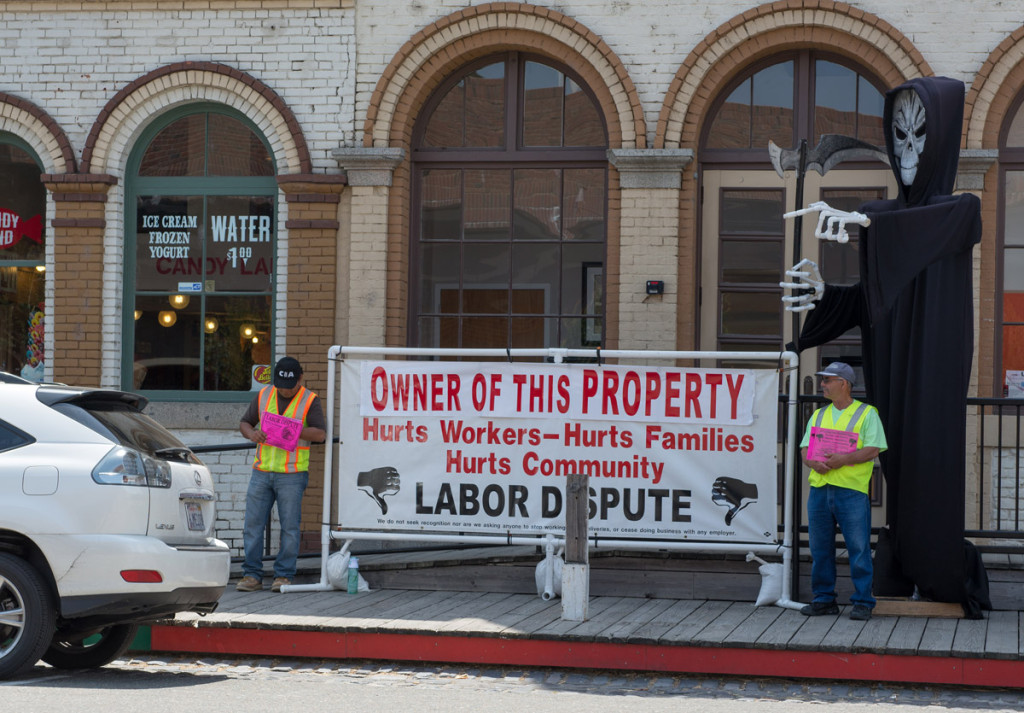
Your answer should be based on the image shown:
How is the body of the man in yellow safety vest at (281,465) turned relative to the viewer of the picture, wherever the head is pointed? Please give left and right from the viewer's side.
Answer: facing the viewer

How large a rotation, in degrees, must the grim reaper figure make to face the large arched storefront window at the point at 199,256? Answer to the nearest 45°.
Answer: approximately 45° to its right

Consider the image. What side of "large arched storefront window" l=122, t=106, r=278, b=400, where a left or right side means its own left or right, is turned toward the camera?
front

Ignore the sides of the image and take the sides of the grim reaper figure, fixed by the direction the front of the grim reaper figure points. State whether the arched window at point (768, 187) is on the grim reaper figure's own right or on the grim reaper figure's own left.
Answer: on the grim reaper figure's own right

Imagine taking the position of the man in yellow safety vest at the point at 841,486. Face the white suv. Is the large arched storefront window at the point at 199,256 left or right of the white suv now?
right

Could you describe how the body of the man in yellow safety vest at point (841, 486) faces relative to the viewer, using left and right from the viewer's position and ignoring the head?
facing the viewer and to the left of the viewer
